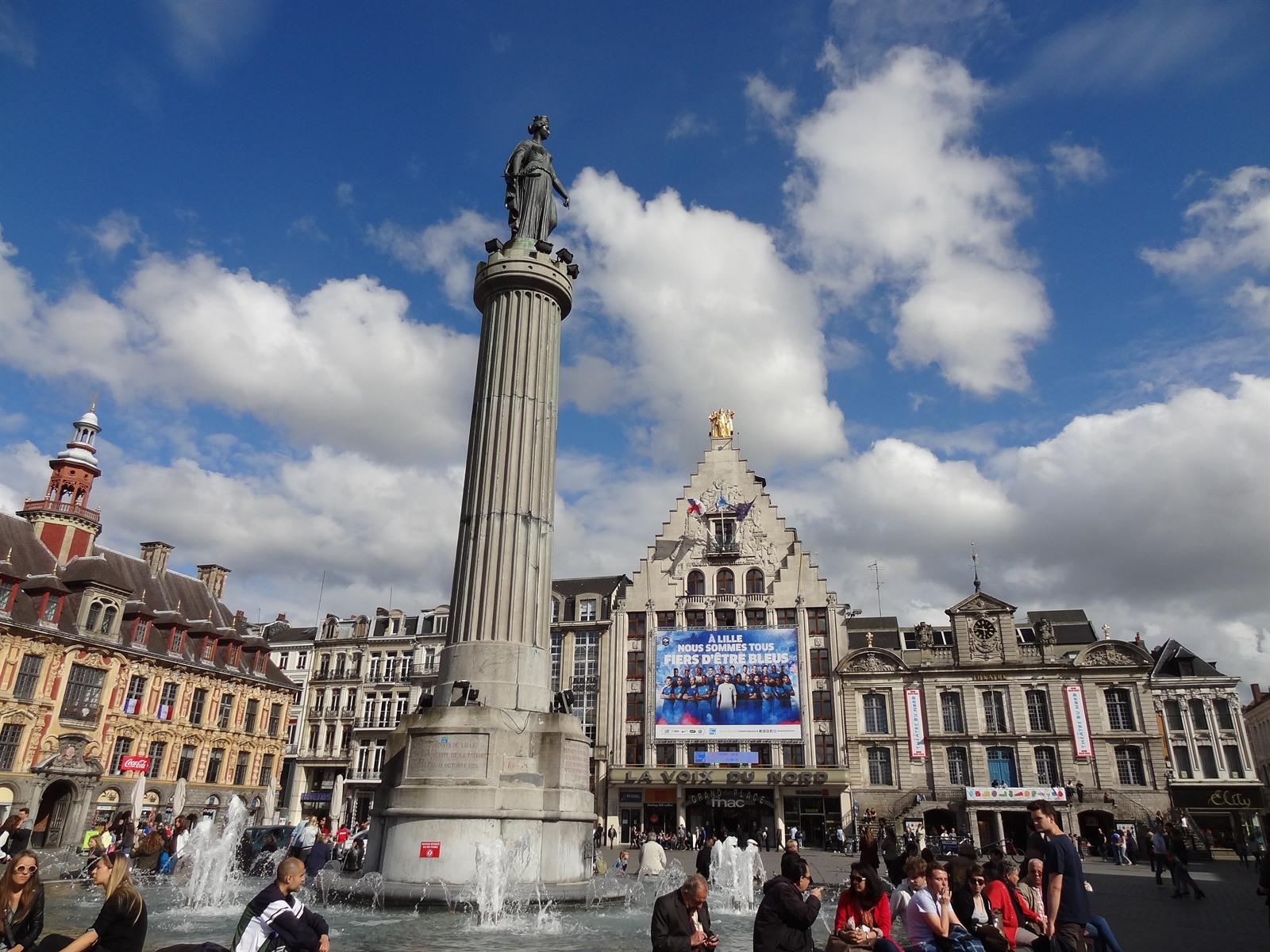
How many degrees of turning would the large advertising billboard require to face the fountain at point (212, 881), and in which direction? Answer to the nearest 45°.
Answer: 0° — it already faces it

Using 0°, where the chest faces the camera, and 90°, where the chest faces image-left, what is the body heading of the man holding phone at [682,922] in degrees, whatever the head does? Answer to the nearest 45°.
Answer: approximately 315°

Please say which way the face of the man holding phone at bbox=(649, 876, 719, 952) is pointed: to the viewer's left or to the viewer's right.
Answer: to the viewer's right

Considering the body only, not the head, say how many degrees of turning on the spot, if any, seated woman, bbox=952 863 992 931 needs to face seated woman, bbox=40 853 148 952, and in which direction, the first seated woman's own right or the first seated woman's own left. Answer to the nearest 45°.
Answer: approximately 90° to the first seated woman's own right

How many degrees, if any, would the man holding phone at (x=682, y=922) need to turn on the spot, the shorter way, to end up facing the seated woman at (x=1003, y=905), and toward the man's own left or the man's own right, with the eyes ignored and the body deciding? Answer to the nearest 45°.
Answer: approximately 90° to the man's own left

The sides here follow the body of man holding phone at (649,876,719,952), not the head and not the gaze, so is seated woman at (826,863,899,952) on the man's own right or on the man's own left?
on the man's own left

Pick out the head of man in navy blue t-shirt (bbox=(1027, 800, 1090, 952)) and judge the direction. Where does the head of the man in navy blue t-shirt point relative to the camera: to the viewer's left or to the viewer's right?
to the viewer's left

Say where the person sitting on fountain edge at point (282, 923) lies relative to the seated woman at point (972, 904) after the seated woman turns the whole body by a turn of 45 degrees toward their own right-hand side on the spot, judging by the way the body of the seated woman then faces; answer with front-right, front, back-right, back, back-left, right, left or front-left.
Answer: front-right
